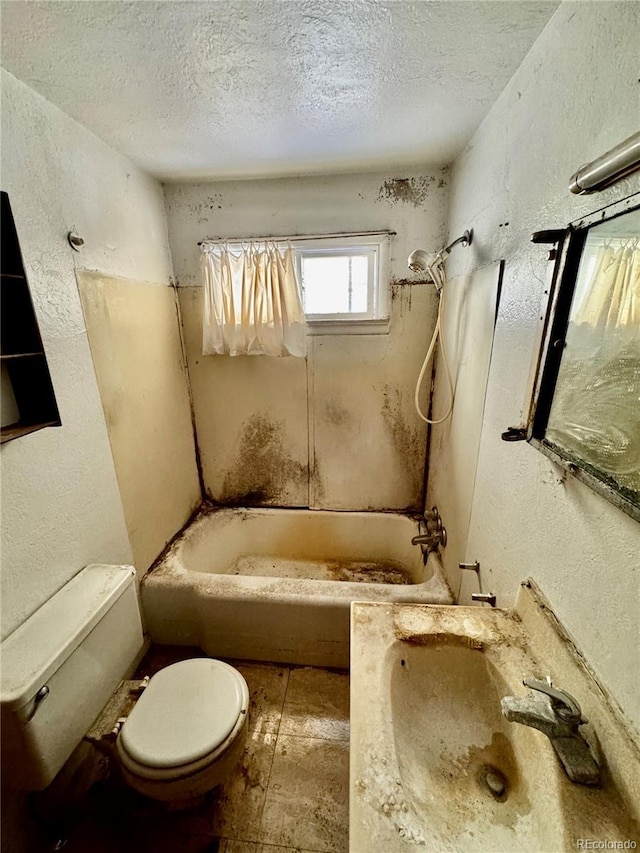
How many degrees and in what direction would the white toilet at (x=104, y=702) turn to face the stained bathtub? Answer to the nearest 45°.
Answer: approximately 45° to its left

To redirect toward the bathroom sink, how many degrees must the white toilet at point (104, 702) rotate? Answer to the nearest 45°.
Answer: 0° — it already faces it

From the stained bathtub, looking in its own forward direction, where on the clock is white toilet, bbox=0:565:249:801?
The white toilet is roughly at 1 o'clock from the stained bathtub.

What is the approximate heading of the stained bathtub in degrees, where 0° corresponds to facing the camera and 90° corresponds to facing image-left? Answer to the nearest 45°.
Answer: approximately 0°

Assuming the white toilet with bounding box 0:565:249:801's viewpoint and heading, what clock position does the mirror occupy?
The mirror is roughly at 12 o'clock from the white toilet.

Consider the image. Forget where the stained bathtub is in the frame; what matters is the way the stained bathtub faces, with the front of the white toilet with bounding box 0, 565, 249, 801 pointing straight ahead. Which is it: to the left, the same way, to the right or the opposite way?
to the right

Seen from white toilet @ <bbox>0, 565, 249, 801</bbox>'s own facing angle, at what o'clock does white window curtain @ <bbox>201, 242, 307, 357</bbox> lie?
The white window curtain is roughly at 9 o'clock from the white toilet.

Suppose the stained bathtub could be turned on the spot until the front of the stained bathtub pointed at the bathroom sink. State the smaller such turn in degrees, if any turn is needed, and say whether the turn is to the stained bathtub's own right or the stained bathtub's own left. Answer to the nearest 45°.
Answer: approximately 45° to the stained bathtub's own left
